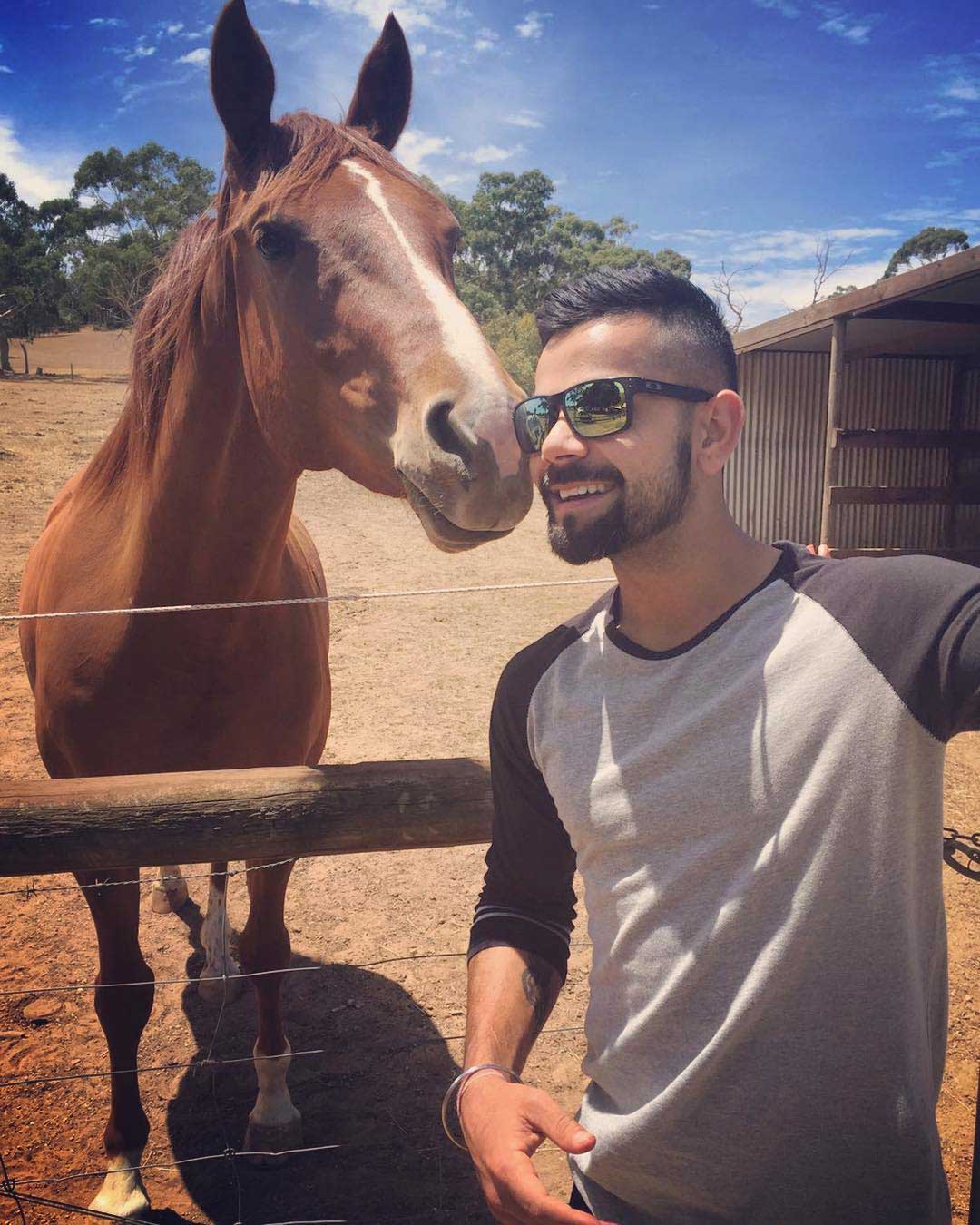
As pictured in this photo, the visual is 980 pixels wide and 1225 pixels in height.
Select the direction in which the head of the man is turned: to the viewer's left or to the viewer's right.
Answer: to the viewer's left

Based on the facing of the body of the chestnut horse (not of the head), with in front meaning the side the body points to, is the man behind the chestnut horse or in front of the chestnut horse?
in front

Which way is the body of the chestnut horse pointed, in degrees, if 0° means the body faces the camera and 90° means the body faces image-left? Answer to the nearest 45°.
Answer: approximately 0°

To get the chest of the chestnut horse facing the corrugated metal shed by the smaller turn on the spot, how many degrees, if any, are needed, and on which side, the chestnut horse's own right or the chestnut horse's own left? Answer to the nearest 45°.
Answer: approximately 135° to the chestnut horse's own left

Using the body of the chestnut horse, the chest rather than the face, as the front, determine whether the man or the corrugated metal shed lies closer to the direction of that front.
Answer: the man
